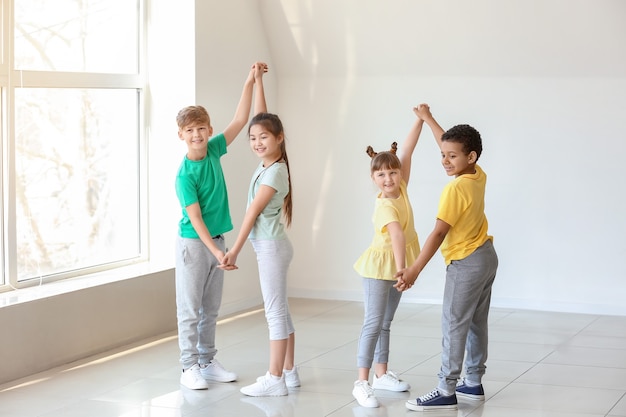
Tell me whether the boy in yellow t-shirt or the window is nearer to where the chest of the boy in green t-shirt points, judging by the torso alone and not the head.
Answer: the boy in yellow t-shirt

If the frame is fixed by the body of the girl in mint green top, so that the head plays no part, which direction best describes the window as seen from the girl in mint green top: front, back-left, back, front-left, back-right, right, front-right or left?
front-right

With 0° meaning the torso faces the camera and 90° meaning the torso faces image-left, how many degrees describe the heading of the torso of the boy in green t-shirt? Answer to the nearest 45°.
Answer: approximately 315°

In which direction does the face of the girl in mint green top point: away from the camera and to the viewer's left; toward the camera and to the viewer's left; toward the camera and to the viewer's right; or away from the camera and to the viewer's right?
toward the camera and to the viewer's left

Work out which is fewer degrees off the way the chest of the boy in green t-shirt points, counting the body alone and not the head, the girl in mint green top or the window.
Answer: the girl in mint green top

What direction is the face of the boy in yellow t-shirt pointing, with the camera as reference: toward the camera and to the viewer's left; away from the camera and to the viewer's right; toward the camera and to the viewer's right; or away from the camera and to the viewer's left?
toward the camera and to the viewer's left

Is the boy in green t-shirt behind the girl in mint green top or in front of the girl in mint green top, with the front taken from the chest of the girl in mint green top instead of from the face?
in front

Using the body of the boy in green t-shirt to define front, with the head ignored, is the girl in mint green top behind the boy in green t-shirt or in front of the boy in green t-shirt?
in front

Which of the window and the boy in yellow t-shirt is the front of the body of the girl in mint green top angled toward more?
the window
